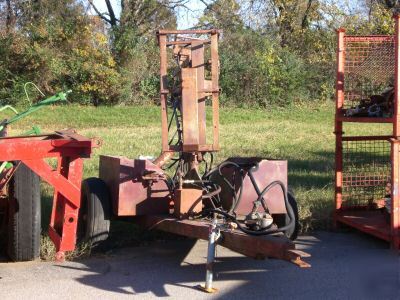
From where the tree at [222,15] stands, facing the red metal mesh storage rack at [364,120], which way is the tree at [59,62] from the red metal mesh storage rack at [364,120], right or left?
right

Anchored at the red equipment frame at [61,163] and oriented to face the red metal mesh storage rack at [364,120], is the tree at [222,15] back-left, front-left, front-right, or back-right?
front-left

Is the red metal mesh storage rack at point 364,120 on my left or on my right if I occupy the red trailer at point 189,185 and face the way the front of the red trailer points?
on my left

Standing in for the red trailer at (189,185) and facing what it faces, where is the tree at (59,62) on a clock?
The tree is roughly at 7 o'clock from the red trailer.

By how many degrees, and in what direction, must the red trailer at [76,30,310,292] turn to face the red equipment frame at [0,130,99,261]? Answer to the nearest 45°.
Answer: approximately 90° to its right

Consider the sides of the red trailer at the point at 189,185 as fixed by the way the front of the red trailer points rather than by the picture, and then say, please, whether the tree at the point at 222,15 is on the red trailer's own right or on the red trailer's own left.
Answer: on the red trailer's own left

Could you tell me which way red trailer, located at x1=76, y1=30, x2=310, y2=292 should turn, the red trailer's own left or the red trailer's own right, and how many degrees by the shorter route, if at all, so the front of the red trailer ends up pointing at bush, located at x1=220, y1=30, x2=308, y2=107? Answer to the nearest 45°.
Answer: approximately 135° to the red trailer's own left

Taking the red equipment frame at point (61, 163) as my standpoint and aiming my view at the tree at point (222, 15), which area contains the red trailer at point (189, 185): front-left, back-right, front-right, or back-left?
front-right

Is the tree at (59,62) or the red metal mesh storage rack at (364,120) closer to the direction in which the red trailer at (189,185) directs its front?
the red metal mesh storage rack
